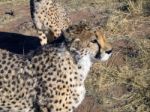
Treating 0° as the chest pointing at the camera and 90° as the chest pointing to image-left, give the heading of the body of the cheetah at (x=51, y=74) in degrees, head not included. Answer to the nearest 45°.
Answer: approximately 270°
